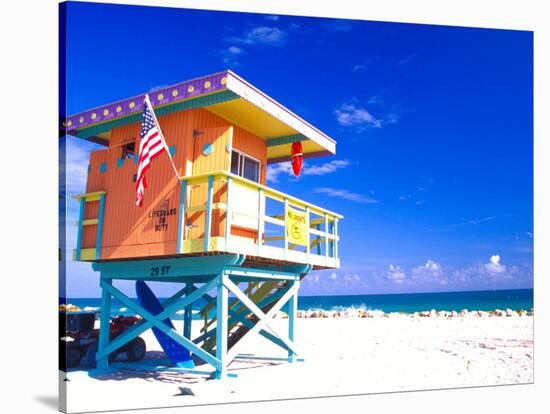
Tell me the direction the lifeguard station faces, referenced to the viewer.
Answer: facing the viewer and to the right of the viewer
